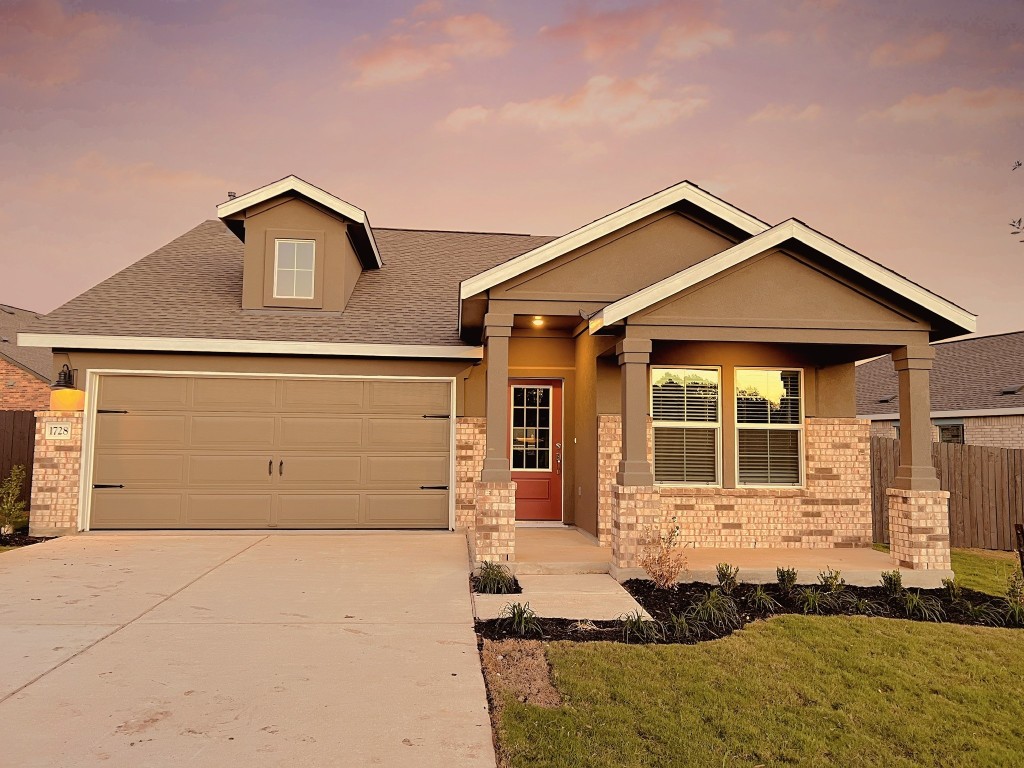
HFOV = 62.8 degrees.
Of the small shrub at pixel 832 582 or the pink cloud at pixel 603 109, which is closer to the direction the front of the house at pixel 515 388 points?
the small shrub

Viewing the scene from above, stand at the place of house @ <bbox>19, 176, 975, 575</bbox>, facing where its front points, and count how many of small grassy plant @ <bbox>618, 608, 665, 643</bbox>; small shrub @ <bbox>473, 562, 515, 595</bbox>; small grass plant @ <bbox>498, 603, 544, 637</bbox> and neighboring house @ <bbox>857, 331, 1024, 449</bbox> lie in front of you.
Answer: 3

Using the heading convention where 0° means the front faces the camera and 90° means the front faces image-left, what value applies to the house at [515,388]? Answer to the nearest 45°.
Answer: approximately 0°

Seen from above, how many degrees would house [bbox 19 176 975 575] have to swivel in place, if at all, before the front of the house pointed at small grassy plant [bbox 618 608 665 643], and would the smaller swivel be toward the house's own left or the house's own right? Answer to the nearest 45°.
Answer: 0° — it already faces it

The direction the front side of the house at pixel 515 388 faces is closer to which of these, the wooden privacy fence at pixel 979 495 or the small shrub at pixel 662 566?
the small shrub

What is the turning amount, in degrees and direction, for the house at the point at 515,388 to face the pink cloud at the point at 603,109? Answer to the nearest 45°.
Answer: approximately 180°

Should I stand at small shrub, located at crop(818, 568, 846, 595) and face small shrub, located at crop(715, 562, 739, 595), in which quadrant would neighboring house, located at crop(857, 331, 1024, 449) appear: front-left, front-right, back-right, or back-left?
back-right

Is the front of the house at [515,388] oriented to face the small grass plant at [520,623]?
yes

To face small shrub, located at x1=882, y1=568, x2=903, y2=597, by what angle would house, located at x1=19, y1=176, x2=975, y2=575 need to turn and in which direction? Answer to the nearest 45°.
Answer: approximately 45° to its left

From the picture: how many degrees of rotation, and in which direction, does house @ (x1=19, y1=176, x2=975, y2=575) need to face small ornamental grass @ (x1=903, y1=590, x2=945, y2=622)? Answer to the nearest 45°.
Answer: approximately 45° to its left

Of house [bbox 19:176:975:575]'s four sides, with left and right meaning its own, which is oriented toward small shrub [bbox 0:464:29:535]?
right

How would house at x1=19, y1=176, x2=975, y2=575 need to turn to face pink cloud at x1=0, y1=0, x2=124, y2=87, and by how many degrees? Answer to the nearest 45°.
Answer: approximately 135° to its right

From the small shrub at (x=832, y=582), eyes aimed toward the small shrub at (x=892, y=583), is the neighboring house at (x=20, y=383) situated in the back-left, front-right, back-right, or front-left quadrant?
back-left

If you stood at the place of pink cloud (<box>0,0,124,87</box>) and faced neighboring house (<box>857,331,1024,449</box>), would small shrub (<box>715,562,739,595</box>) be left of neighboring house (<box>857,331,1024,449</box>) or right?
right
